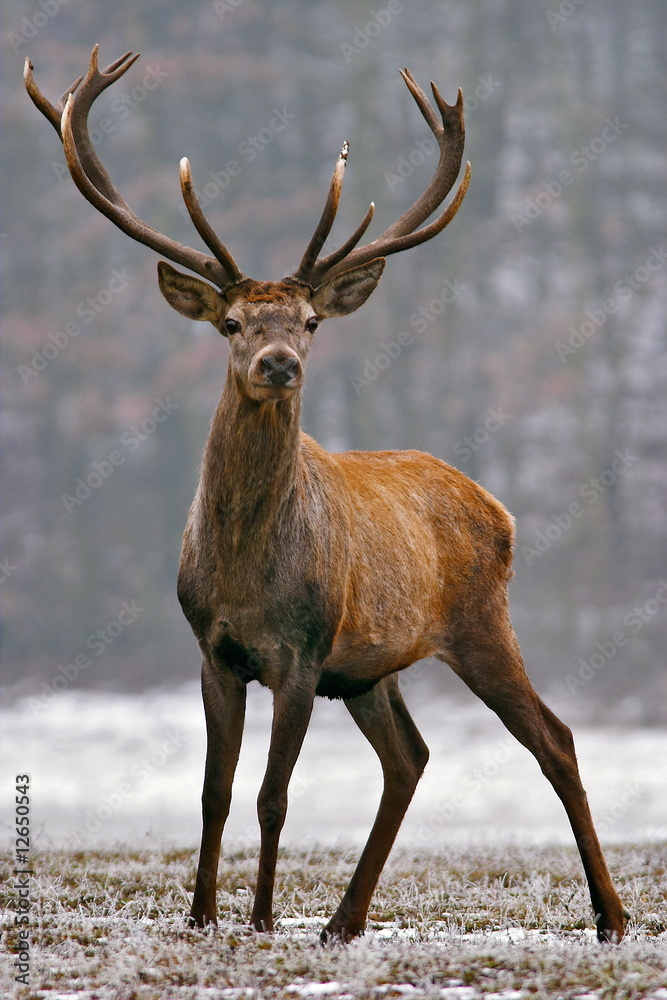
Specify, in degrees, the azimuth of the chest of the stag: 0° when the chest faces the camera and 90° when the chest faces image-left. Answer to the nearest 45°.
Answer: approximately 45°
